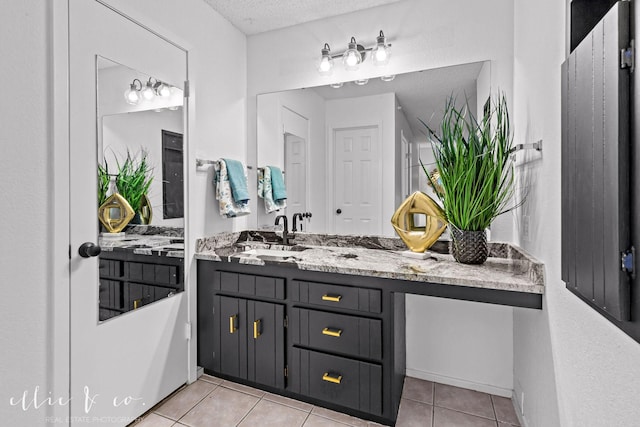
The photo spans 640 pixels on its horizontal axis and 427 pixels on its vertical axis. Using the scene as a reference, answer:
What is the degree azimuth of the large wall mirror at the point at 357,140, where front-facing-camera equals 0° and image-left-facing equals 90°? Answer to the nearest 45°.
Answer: approximately 45°

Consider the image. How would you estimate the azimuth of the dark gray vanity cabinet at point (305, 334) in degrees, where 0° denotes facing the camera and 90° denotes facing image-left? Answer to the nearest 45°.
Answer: approximately 45°

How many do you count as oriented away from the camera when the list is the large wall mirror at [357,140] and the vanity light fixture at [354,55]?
0
